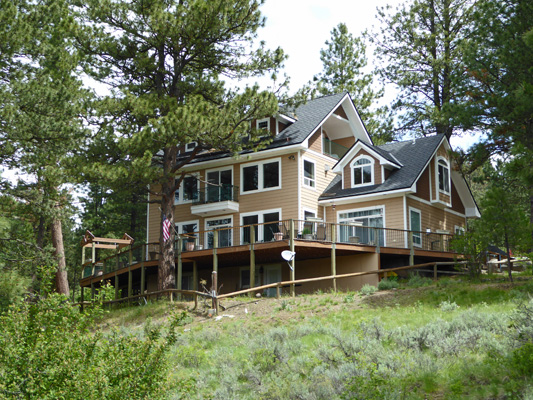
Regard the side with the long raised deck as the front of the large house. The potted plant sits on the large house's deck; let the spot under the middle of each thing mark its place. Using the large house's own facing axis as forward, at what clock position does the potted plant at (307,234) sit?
The potted plant is roughly at 11 o'clock from the large house.

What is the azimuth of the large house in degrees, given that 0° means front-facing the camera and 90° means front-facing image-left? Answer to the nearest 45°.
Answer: approximately 45°
